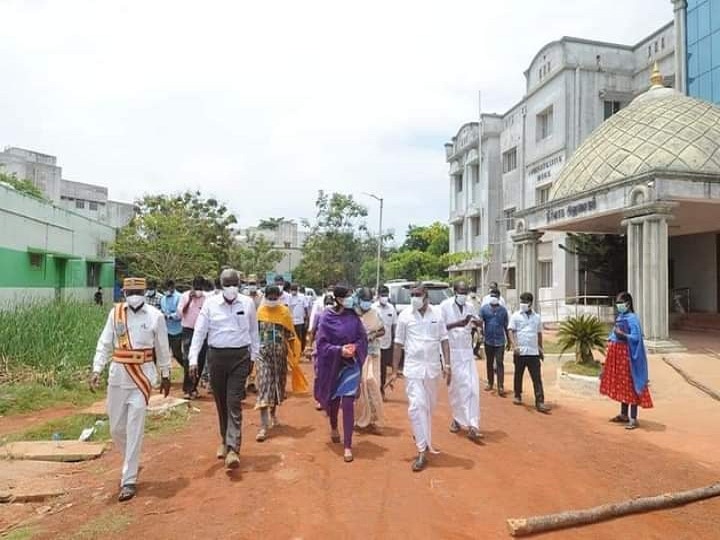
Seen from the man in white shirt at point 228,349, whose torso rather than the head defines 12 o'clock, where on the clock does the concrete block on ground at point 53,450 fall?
The concrete block on ground is roughly at 4 o'clock from the man in white shirt.

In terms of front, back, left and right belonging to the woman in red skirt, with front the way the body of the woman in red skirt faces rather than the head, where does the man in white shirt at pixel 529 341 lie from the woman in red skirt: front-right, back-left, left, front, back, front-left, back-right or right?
front-right

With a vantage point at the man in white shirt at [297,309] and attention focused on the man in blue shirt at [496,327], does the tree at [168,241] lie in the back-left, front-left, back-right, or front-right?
back-left

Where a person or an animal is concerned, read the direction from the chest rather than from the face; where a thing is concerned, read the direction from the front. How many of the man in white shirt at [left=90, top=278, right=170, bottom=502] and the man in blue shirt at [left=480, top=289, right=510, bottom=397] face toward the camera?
2

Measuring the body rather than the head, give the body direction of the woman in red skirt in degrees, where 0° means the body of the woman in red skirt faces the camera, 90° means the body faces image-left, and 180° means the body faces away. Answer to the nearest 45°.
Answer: approximately 45°

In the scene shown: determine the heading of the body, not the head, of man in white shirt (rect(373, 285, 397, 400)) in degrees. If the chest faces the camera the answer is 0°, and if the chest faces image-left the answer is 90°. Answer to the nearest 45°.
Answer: approximately 0°

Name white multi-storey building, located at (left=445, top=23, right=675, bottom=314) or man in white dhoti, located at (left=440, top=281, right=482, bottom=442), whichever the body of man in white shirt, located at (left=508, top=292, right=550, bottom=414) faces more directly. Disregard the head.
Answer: the man in white dhoti
